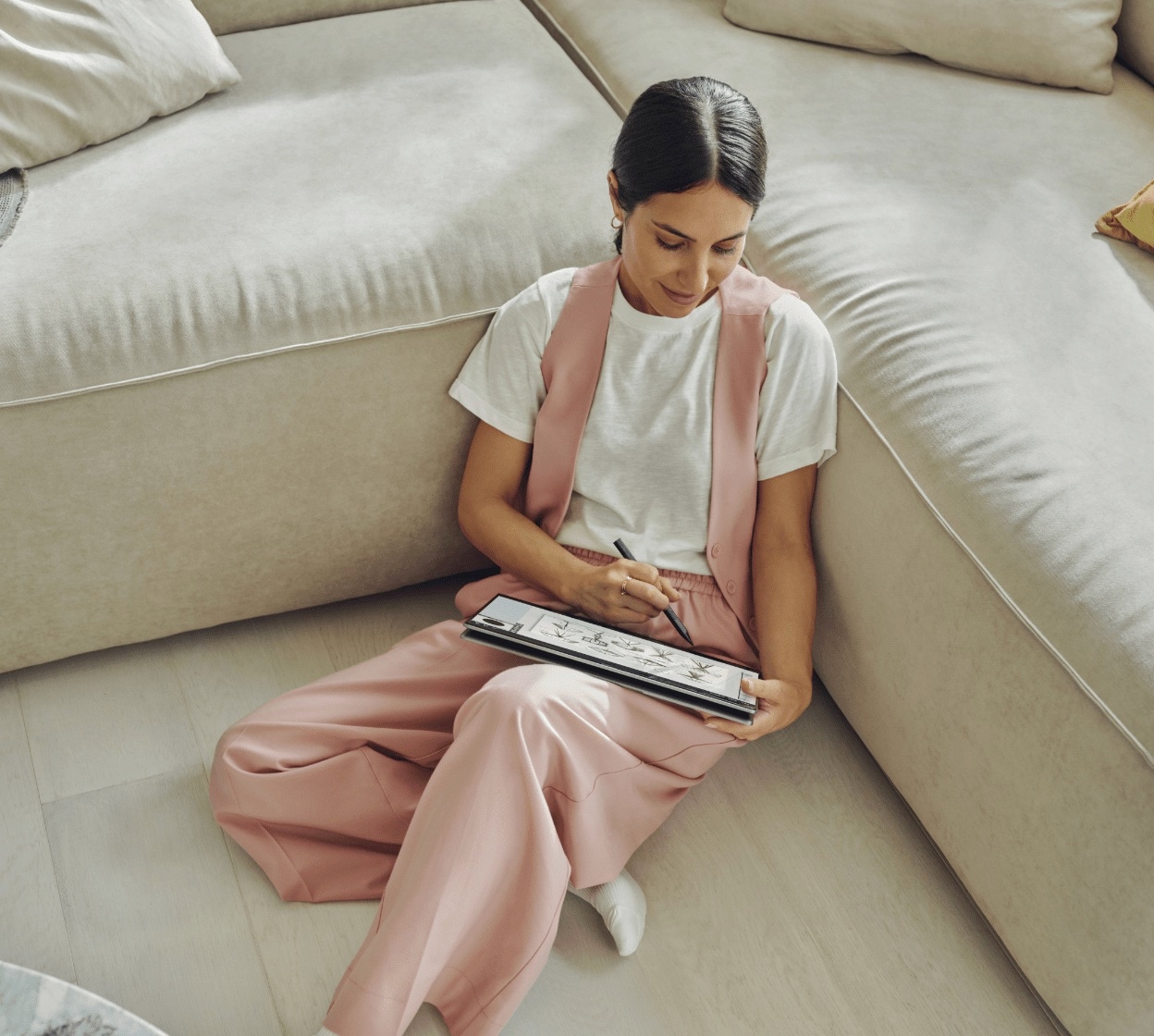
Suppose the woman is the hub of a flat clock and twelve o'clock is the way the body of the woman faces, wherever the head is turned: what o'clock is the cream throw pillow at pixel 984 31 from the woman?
The cream throw pillow is roughly at 7 o'clock from the woman.

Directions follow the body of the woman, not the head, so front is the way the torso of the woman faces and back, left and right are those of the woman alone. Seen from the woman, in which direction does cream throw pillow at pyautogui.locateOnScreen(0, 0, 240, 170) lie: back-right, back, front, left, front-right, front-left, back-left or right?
back-right

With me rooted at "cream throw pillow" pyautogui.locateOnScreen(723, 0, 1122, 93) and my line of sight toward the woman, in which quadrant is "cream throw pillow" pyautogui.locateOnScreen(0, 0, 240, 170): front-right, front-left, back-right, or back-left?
front-right

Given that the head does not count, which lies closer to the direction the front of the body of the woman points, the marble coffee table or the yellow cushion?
the marble coffee table

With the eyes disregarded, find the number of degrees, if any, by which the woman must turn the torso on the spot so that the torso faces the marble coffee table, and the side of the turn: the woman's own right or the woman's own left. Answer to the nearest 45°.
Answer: approximately 45° to the woman's own right

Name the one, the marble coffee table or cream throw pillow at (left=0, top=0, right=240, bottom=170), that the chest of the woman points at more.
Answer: the marble coffee table

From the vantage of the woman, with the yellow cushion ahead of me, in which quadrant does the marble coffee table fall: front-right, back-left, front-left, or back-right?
back-right

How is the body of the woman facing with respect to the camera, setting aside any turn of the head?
toward the camera

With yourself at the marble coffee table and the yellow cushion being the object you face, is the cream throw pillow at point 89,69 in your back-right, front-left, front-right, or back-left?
front-left
